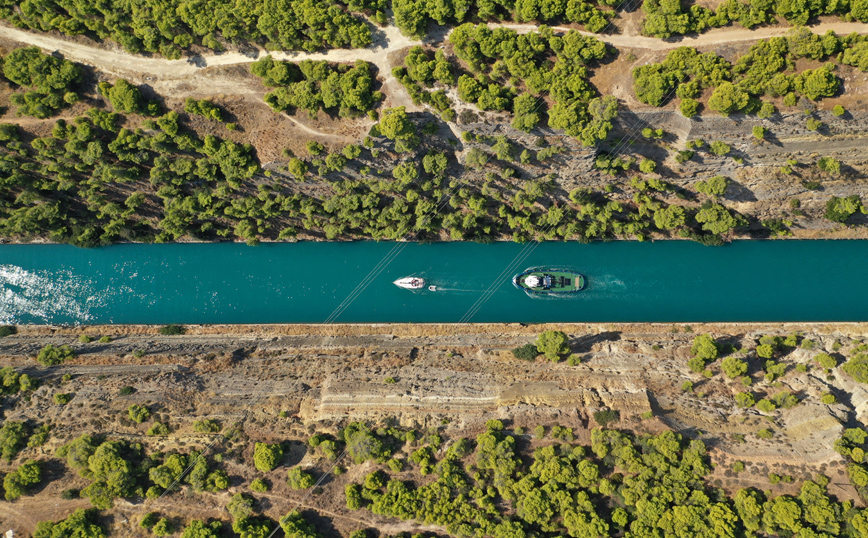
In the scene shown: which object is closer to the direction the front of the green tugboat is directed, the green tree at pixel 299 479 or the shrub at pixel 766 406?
the green tree

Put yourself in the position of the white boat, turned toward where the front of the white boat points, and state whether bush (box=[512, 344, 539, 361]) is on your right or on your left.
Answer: on your left

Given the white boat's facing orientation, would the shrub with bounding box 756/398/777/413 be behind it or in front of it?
behind

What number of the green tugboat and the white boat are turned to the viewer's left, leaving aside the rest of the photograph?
2

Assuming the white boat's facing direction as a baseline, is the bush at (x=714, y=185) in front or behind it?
behind

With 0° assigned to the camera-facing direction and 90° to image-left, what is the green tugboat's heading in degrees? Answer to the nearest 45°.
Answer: approximately 90°

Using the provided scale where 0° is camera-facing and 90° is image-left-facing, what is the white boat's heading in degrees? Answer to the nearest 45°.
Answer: approximately 90°

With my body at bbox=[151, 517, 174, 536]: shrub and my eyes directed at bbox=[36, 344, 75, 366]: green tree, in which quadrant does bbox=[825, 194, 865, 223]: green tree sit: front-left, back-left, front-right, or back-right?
back-right

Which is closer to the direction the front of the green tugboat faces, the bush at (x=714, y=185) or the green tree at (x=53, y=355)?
the green tree

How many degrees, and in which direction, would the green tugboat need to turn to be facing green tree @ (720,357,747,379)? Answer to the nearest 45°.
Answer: approximately 135° to its left

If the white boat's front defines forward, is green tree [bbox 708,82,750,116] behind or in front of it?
behind

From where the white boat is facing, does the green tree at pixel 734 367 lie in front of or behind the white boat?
behind

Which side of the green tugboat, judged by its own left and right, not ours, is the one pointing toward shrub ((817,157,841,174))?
back
